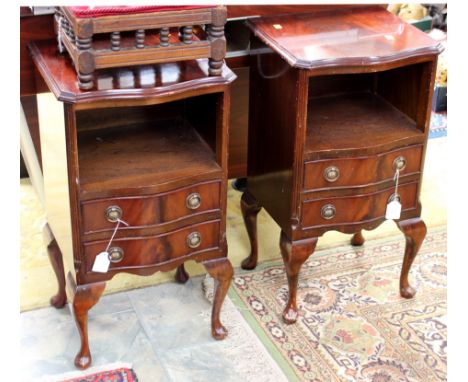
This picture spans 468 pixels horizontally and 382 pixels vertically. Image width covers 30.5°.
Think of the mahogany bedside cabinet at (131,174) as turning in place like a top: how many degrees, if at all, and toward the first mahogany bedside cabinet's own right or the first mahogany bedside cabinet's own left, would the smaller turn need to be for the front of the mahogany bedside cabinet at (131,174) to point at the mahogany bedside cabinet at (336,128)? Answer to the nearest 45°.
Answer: approximately 90° to the first mahogany bedside cabinet's own left

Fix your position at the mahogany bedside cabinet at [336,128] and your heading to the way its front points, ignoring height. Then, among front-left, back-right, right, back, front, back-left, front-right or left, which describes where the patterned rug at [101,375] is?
right

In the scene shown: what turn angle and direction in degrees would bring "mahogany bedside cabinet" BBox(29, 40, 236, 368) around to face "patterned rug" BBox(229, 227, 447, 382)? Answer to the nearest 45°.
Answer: approximately 90° to its left

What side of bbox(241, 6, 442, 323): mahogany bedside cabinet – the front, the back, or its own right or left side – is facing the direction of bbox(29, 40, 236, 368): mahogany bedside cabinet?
right

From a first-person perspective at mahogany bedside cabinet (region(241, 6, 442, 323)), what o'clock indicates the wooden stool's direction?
The wooden stool is roughly at 3 o'clock from the mahogany bedside cabinet.

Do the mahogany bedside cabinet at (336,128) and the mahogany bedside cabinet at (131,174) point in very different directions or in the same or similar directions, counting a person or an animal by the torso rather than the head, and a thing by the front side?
same or similar directions

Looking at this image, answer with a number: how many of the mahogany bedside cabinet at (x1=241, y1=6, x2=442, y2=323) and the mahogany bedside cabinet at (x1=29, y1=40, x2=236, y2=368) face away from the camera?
0

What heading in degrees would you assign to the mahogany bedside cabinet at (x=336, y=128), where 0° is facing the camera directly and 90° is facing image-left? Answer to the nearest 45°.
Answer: approximately 315°

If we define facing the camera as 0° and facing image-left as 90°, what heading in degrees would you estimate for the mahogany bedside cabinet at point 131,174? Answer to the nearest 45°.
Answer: approximately 0°
